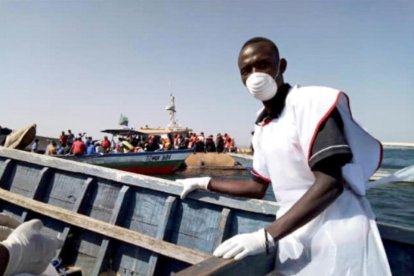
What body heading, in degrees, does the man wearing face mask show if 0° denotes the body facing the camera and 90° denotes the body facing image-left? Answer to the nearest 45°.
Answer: approximately 45°

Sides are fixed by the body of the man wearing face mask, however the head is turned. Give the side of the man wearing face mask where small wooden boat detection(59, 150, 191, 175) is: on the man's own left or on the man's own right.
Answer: on the man's own right

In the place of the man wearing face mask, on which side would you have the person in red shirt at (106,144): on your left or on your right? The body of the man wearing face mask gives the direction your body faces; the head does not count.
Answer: on your right
